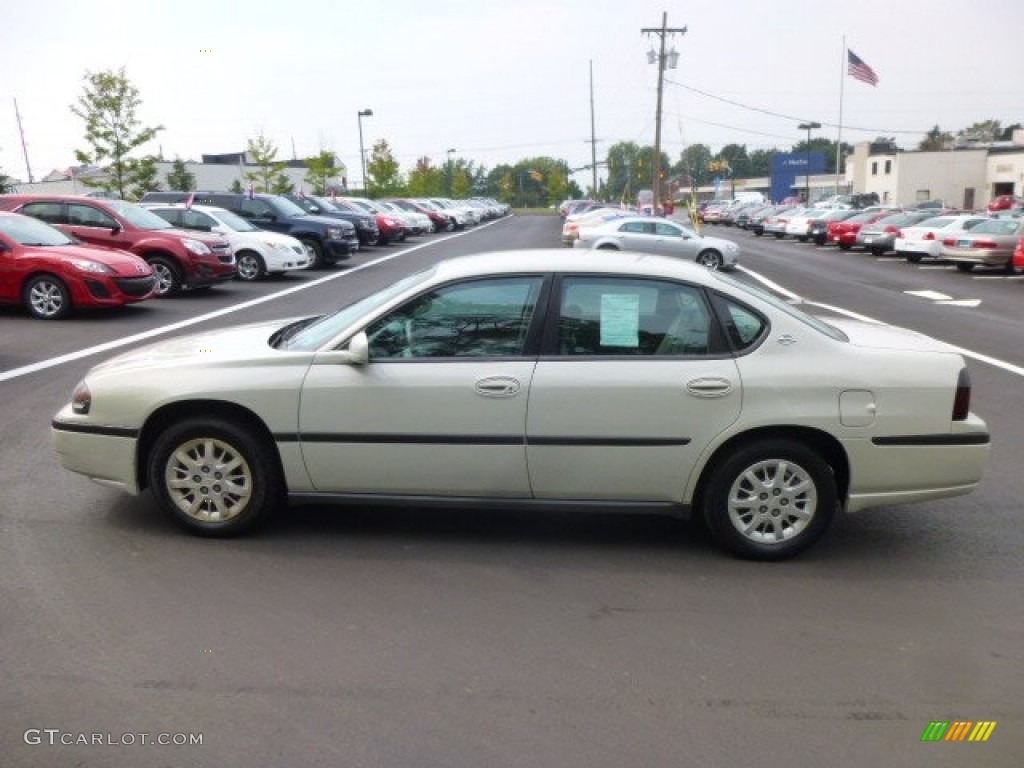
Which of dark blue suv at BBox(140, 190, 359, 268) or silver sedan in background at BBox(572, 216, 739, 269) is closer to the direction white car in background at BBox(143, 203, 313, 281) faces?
the silver sedan in background

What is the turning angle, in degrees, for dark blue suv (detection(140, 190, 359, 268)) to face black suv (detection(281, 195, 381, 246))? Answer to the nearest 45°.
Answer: approximately 135° to its left

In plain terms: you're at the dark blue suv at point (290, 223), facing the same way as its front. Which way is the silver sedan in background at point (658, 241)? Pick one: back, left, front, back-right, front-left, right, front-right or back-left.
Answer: front-left

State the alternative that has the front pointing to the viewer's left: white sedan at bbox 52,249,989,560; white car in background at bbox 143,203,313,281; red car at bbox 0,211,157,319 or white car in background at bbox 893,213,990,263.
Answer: the white sedan

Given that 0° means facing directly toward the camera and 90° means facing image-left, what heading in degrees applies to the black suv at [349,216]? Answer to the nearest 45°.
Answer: approximately 315°

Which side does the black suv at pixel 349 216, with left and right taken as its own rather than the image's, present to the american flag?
left

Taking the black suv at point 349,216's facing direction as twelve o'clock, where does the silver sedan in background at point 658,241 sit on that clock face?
The silver sedan in background is roughly at 12 o'clock from the black suv.

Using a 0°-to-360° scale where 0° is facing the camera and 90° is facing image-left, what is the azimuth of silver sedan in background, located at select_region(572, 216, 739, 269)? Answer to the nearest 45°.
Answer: approximately 270°

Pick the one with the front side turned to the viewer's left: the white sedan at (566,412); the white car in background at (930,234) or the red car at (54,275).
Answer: the white sedan

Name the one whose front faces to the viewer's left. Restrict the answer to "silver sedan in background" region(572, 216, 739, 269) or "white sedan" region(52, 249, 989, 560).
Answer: the white sedan

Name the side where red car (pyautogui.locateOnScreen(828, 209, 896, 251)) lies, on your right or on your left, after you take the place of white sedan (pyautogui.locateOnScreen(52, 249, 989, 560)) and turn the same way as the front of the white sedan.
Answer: on your right

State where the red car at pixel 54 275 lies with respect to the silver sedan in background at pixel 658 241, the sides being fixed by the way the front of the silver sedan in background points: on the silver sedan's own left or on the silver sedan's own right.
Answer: on the silver sedan's own right

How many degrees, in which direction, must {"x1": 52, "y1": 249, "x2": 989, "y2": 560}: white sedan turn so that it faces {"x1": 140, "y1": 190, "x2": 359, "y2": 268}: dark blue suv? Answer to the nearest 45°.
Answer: approximately 90° to its right

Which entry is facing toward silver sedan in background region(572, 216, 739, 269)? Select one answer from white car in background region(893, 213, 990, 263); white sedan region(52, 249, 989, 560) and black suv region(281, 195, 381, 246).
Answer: the black suv

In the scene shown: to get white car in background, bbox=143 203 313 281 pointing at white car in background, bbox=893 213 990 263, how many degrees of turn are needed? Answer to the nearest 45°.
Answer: approximately 45° to its left

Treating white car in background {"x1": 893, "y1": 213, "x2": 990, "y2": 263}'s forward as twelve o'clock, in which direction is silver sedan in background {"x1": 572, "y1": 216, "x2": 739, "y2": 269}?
The silver sedan in background is roughly at 6 o'clock from the white car in background.

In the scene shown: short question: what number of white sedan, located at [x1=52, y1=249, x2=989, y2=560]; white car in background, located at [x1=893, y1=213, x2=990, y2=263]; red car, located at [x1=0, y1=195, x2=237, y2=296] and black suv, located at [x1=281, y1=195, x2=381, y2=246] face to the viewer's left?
1
